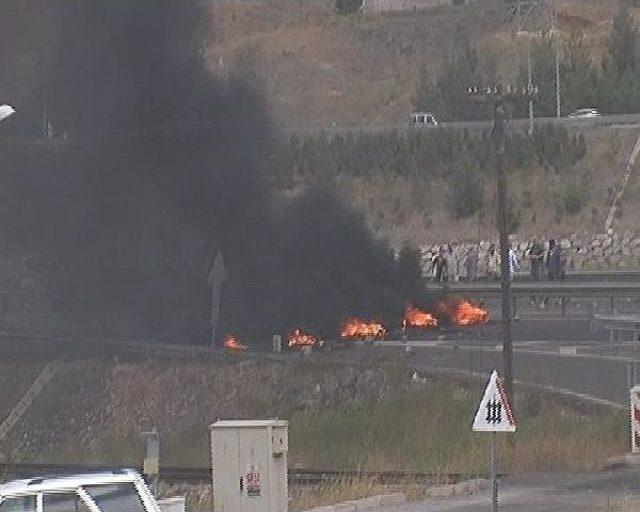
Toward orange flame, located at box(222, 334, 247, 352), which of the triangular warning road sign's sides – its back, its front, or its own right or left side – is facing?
back

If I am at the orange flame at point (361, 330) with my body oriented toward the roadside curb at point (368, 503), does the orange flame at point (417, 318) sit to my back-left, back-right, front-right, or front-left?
back-left

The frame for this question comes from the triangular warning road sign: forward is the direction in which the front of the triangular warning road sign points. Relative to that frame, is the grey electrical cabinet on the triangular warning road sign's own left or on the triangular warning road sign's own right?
on the triangular warning road sign's own right

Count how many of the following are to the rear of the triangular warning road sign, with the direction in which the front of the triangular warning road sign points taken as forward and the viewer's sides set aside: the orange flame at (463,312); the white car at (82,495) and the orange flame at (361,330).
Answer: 2

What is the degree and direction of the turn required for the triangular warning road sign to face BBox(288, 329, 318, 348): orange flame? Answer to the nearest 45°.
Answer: approximately 180°

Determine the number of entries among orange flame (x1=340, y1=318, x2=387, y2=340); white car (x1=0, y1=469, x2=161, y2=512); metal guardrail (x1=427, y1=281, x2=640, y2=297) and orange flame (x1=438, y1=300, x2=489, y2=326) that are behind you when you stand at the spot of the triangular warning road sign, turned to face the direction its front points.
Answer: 3

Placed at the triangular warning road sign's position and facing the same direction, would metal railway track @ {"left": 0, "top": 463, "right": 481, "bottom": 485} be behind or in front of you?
behind

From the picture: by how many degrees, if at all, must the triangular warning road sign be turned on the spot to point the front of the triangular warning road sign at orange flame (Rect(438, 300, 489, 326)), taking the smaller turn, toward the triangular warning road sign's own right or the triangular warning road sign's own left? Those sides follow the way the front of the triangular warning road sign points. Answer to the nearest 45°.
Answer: approximately 180°

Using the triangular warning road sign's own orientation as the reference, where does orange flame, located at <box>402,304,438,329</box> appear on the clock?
The orange flame is roughly at 6 o'clock from the triangular warning road sign.

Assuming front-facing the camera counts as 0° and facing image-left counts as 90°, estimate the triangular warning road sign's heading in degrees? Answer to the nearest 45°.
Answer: approximately 0°
